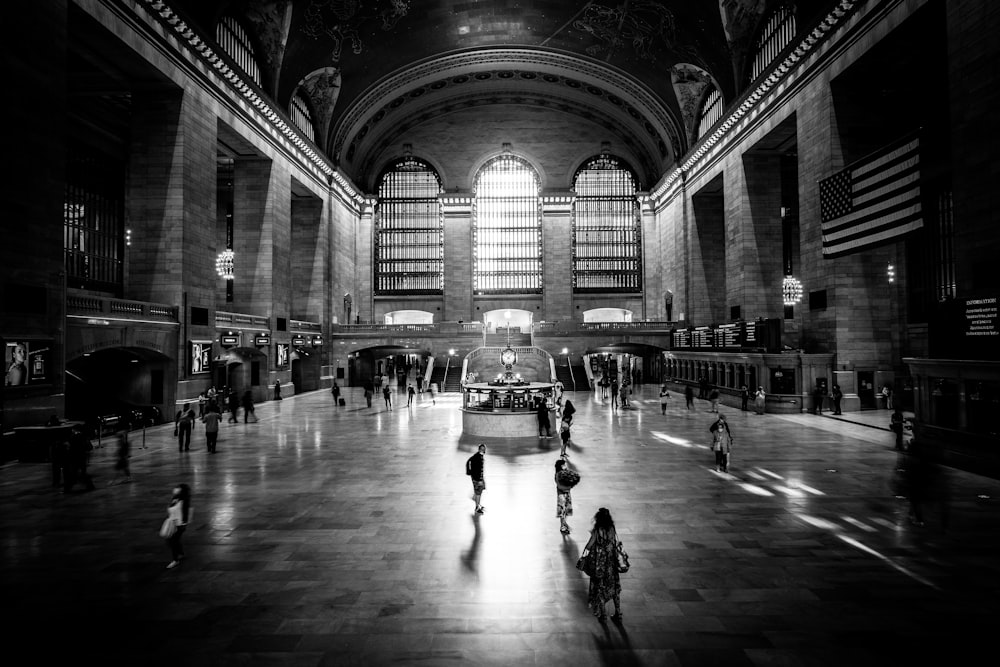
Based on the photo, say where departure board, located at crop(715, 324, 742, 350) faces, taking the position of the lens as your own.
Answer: facing the viewer and to the left of the viewer

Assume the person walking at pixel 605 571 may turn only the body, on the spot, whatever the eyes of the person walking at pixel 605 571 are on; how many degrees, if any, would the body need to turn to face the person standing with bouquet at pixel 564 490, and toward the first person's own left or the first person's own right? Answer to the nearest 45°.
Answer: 0° — they already face them

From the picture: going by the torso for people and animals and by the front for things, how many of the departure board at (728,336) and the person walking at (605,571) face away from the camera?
1

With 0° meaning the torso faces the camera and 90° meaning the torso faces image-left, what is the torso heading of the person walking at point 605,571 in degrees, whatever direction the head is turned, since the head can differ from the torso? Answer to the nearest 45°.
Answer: approximately 180°

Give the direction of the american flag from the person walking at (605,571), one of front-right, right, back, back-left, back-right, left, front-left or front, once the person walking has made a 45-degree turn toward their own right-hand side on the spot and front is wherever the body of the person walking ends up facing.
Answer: front

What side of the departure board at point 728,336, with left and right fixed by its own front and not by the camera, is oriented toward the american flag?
left

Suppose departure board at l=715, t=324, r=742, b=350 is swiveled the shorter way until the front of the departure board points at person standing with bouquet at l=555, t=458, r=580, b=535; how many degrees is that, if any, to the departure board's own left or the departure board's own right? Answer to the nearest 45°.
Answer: approximately 45° to the departure board's own left

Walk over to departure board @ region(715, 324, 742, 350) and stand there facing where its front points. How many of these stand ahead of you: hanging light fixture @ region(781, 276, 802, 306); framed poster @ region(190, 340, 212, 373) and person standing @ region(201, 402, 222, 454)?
2

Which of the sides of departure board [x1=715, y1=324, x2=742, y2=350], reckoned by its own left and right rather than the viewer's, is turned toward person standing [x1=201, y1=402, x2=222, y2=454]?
front

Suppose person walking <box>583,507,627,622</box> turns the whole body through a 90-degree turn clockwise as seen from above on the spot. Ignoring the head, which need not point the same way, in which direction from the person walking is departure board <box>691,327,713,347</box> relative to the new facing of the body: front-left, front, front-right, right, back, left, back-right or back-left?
left

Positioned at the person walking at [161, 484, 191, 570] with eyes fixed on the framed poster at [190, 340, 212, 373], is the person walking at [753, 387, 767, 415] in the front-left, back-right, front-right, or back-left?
front-right

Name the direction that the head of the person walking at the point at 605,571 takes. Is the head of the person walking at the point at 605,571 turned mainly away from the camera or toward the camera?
away from the camera

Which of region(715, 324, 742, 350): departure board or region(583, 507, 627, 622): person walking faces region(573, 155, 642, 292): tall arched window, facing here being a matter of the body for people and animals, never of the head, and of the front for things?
the person walking

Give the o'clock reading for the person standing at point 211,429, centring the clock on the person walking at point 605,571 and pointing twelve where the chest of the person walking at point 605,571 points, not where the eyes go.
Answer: the person standing at point 211,429 is roughly at 10 o'clock from the person walking at point 605,571.

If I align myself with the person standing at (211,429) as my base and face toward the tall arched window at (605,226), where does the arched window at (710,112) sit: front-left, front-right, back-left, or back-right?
front-right

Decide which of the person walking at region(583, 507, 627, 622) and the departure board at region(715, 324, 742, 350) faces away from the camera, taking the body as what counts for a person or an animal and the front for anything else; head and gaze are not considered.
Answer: the person walking
